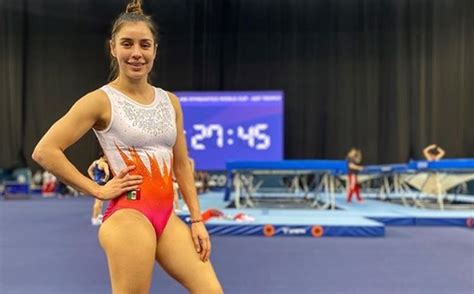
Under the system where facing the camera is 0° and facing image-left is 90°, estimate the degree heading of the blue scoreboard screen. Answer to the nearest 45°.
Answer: approximately 0°

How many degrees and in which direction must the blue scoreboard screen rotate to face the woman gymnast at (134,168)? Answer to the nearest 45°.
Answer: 0° — it already faces them
